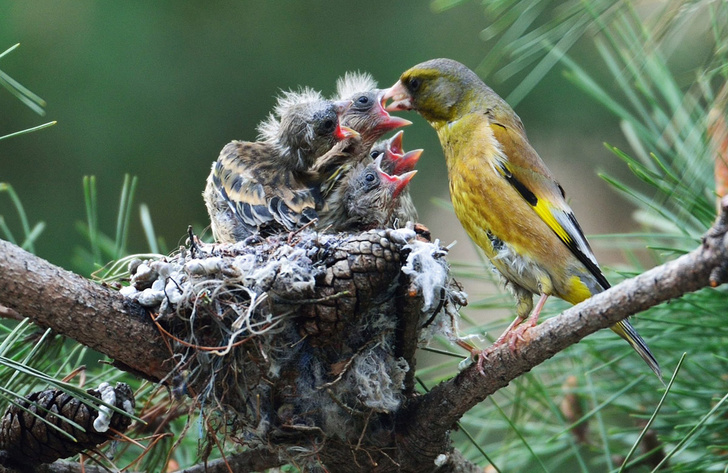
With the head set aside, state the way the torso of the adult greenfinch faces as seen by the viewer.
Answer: to the viewer's left

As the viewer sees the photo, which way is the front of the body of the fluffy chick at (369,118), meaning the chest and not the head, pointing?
to the viewer's right

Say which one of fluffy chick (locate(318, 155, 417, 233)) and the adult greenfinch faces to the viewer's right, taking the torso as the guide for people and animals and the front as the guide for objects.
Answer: the fluffy chick

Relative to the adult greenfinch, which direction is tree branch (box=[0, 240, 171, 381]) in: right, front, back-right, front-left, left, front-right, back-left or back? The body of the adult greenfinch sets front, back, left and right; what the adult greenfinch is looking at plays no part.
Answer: front-left

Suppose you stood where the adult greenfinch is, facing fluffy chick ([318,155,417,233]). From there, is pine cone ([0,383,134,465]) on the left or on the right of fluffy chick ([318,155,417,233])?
left

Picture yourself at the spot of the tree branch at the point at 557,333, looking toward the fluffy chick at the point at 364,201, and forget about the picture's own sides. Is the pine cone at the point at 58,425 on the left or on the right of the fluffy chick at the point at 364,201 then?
left

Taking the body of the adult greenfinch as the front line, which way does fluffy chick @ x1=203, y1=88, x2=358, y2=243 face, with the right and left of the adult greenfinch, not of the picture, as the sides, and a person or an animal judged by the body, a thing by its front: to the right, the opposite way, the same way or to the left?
the opposite way

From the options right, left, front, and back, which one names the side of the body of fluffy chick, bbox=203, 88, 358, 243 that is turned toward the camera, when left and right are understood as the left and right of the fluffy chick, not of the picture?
right
